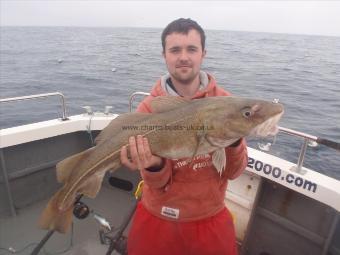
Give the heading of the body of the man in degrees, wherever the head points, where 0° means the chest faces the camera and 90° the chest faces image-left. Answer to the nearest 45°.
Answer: approximately 0°
